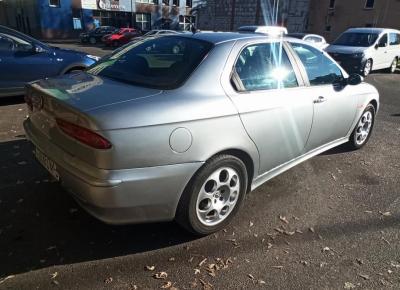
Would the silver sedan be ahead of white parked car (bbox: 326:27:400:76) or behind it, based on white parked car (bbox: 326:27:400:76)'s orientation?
ahead

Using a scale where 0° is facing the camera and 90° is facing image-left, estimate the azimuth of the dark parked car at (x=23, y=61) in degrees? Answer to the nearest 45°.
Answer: approximately 270°

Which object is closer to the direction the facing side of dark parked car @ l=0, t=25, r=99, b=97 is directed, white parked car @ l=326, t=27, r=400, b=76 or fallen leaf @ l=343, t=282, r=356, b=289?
the white parked car

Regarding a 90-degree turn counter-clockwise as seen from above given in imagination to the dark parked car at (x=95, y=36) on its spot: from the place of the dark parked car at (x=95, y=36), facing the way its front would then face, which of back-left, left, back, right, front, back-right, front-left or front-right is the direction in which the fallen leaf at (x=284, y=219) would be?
front-right

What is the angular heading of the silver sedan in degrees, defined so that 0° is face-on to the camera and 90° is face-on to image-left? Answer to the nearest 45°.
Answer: approximately 225°

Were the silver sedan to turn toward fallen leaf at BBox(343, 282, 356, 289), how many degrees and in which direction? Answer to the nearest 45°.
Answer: approximately 90° to its right

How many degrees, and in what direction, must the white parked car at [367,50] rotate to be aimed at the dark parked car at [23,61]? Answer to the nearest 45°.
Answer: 0° — it already faces it

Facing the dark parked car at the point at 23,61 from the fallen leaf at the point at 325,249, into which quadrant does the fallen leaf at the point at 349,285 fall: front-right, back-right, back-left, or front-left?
back-left

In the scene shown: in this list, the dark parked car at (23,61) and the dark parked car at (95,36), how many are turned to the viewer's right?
1

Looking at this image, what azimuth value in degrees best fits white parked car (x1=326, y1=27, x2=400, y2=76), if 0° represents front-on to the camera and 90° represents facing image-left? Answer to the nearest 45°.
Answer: approximately 45°

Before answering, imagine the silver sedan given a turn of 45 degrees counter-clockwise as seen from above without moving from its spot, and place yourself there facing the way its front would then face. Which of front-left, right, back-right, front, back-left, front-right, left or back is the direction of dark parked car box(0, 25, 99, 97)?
front-left

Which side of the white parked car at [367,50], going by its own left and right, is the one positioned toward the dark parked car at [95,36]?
right
